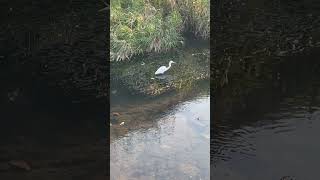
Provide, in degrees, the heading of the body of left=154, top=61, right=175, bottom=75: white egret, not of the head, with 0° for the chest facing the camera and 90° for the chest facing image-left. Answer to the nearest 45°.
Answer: approximately 270°
